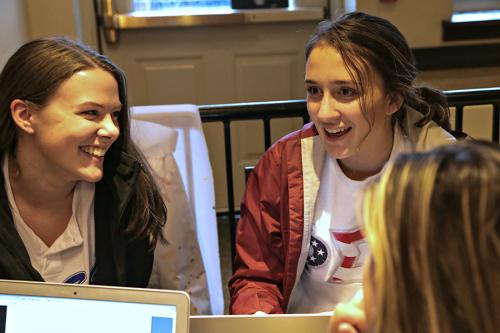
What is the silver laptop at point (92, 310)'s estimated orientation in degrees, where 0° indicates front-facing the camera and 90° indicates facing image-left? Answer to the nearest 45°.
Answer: approximately 0°

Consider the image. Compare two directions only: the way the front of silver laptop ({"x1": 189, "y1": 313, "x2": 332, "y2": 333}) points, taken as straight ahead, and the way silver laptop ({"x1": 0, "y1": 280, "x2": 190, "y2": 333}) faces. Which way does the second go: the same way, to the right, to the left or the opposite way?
the opposite way

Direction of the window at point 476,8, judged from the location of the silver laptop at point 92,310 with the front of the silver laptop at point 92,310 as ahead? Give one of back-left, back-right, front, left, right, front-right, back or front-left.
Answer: back-left

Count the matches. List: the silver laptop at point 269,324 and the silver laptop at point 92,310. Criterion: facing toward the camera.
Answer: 1

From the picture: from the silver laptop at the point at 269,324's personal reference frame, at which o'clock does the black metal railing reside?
The black metal railing is roughly at 12 o'clock from the silver laptop.

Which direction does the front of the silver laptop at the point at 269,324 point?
away from the camera

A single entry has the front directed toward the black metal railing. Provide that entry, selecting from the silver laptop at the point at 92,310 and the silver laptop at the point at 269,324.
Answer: the silver laptop at the point at 269,324
